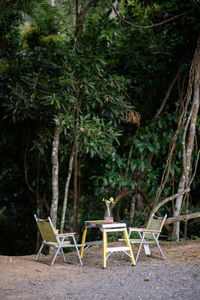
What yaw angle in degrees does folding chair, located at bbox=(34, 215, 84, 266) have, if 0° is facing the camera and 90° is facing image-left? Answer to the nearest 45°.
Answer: approximately 225°

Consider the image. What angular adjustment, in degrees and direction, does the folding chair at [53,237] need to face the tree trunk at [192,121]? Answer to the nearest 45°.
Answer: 0° — it already faces it
